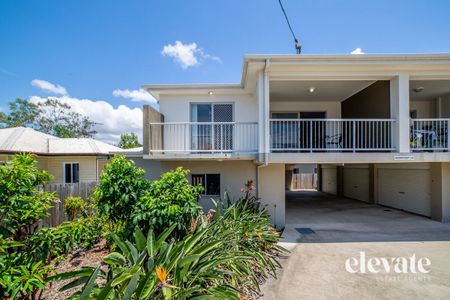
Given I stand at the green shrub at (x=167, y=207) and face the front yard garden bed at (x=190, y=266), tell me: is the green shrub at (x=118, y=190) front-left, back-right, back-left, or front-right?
back-right

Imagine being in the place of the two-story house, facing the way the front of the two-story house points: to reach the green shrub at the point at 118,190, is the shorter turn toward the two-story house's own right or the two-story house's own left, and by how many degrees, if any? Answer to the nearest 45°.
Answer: approximately 45° to the two-story house's own right

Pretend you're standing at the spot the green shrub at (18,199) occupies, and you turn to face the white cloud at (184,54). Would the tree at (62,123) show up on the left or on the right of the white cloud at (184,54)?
left

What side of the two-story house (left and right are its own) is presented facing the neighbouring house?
right

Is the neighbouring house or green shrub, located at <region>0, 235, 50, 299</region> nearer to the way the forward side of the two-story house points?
the green shrub

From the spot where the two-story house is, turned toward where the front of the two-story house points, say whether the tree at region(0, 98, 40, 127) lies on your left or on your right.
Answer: on your right

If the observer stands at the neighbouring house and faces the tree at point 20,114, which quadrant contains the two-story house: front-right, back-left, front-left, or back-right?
back-right

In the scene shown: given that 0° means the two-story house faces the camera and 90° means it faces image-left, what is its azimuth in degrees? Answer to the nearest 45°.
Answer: approximately 0°

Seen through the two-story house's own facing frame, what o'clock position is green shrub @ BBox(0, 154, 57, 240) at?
The green shrub is roughly at 1 o'clock from the two-story house.

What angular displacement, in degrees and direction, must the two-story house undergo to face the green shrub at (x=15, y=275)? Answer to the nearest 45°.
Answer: approximately 45° to its right

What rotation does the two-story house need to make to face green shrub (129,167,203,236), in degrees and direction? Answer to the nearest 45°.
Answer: approximately 45° to its right

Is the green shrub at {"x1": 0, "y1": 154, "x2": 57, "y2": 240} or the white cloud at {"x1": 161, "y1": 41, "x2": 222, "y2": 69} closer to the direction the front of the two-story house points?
the green shrub

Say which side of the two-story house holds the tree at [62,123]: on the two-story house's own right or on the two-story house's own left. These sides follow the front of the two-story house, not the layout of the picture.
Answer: on the two-story house's own right
